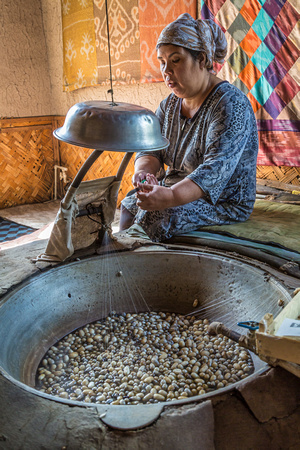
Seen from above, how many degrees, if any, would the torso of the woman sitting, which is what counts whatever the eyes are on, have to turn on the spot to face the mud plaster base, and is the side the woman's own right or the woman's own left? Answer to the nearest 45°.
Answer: approximately 45° to the woman's own left

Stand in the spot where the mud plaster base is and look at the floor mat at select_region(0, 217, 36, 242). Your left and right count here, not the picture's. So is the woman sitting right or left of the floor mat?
right

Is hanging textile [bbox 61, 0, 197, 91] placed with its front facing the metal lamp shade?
yes
